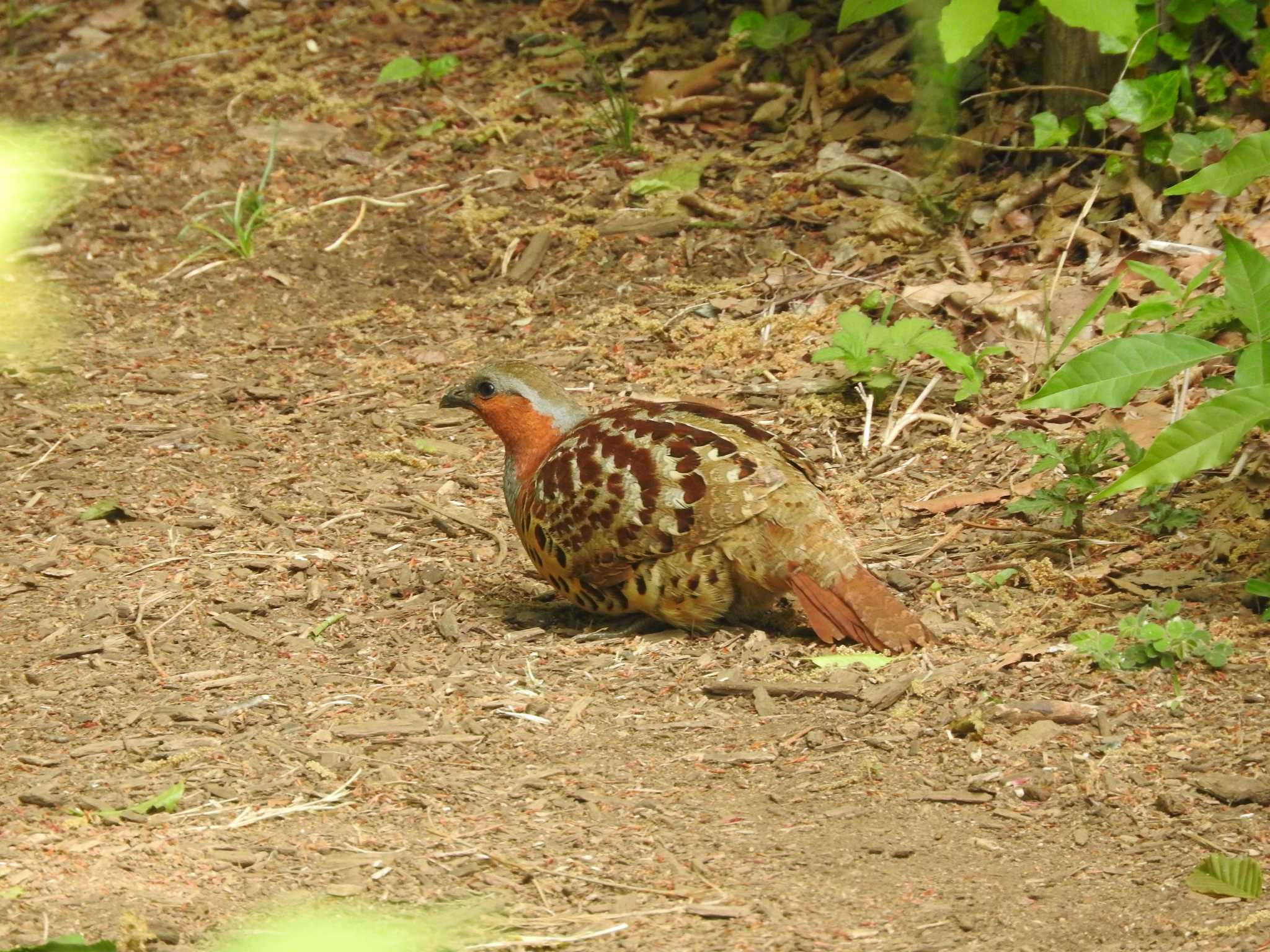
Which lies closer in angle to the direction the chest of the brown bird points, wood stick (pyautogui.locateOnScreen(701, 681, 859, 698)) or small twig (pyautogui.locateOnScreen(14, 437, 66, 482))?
the small twig

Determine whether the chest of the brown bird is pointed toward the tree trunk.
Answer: no

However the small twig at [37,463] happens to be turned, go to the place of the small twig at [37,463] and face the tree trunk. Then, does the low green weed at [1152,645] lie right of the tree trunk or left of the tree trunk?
right

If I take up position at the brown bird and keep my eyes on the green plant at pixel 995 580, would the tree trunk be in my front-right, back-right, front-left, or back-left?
front-left

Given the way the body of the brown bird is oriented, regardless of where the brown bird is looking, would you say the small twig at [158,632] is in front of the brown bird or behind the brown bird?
in front

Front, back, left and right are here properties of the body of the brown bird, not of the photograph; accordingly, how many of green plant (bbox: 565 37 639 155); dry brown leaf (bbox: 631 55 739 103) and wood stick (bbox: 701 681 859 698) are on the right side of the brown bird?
2

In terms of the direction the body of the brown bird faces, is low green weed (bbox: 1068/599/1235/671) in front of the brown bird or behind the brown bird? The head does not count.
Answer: behind

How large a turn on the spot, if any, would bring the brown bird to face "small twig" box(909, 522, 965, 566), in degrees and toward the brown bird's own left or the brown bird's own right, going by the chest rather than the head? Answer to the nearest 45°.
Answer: approximately 135° to the brown bird's own right

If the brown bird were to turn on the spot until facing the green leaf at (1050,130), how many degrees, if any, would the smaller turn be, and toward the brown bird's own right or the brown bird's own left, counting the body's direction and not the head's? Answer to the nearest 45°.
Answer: approximately 135° to the brown bird's own right

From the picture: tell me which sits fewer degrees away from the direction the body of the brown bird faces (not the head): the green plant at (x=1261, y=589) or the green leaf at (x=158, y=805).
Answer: the green leaf

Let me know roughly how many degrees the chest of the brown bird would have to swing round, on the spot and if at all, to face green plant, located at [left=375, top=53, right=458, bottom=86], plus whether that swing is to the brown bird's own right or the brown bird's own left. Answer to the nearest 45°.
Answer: approximately 90° to the brown bird's own right

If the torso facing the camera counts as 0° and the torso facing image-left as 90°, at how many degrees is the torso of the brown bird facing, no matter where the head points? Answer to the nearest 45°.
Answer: approximately 90°

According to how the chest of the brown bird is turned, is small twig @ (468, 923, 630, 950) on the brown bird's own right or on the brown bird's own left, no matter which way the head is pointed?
on the brown bird's own left

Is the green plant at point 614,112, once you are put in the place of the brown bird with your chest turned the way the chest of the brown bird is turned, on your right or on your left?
on your right

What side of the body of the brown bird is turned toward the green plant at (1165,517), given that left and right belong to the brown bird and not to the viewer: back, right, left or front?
back

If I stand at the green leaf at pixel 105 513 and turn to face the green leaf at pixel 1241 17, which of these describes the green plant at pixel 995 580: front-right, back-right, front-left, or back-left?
front-right

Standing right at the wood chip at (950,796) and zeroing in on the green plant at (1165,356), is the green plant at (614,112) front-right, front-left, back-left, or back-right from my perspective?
front-left

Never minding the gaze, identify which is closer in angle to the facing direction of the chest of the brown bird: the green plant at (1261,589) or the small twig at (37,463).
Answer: the small twig

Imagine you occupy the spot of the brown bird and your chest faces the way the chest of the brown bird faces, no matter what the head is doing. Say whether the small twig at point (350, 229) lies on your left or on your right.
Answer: on your right
